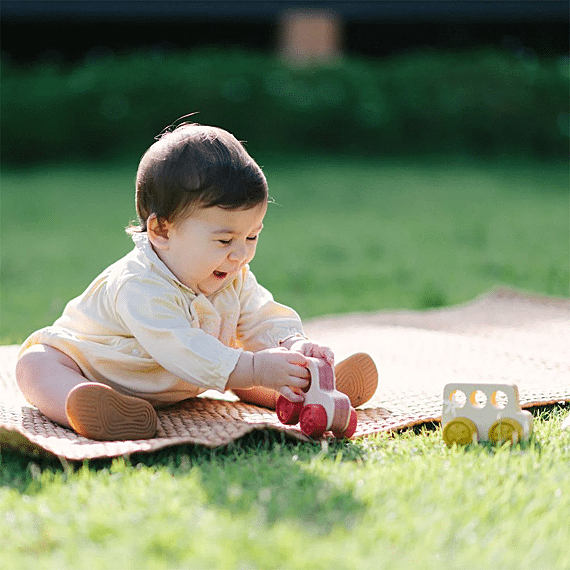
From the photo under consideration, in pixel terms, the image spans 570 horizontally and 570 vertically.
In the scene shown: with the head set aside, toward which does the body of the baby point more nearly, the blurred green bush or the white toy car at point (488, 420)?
the white toy car

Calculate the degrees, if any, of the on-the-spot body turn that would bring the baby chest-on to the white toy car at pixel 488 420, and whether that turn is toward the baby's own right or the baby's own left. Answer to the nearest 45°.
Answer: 0° — they already face it

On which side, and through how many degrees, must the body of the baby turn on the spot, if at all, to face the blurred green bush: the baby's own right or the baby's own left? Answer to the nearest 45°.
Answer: approximately 135° to the baby's own left

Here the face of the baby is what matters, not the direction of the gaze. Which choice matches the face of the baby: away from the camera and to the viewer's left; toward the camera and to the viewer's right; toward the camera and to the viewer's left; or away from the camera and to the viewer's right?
toward the camera and to the viewer's right

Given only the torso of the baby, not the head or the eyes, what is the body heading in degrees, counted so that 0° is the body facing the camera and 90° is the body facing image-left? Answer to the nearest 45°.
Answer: approximately 315°
